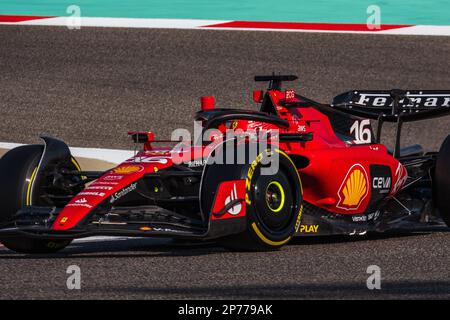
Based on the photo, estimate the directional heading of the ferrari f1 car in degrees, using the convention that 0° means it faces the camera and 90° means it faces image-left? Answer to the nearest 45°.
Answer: approximately 45°
